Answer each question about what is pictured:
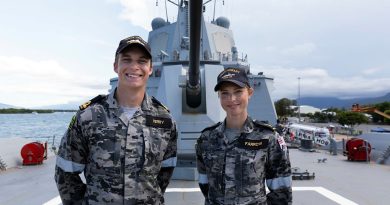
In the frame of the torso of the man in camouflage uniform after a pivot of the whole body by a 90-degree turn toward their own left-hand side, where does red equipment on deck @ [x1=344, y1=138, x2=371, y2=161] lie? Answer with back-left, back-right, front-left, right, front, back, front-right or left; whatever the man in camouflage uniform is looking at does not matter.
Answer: front-left

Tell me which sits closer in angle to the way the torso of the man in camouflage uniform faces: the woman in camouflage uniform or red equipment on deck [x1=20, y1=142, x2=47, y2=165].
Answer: the woman in camouflage uniform

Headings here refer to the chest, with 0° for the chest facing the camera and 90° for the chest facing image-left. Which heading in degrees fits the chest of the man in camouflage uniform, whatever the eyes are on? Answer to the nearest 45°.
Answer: approximately 0°

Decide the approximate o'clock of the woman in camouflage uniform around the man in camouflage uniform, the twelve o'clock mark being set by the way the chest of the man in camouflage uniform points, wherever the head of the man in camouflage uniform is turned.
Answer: The woman in camouflage uniform is roughly at 9 o'clock from the man in camouflage uniform.

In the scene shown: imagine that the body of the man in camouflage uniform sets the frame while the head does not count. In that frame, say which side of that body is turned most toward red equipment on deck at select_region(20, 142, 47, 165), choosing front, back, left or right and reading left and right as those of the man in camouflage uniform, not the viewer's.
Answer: back
